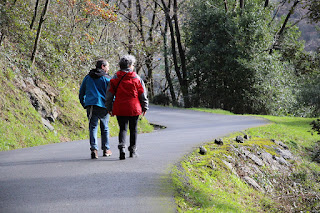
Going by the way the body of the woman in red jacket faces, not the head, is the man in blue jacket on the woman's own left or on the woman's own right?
on the woman's own left

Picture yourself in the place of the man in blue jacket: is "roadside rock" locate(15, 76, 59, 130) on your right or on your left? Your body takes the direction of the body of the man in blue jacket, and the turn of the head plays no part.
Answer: on your left

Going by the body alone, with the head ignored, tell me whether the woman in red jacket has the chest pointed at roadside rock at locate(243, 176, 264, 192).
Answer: no

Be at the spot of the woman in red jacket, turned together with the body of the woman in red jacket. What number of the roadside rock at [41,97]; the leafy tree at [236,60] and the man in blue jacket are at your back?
0

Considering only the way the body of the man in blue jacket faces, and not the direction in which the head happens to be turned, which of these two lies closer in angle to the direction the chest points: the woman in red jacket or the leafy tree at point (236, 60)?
the leafy tree

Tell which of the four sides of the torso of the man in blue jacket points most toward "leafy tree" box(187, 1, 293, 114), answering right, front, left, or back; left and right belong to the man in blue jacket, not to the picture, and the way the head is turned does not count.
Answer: front

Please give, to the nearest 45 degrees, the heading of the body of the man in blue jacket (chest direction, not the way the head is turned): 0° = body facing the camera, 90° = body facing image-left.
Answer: approximately 225°

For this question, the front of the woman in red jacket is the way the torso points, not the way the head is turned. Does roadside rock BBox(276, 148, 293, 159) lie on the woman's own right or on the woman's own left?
on the woman's own right

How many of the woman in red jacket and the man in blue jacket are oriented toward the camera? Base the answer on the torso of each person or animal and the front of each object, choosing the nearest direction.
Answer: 0

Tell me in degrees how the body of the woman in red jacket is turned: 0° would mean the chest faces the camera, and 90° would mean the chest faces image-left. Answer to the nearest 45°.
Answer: approximately 180°

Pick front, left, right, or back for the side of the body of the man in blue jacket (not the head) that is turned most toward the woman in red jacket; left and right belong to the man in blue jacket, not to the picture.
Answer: right
